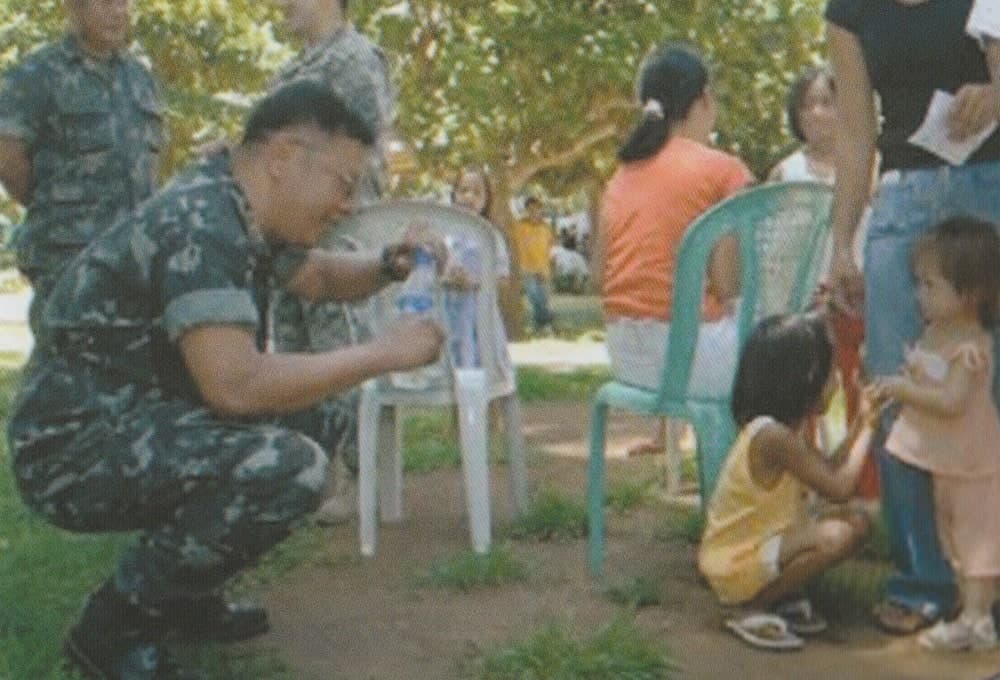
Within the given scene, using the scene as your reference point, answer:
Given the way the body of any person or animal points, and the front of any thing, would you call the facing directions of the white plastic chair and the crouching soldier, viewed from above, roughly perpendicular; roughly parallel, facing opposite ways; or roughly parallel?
roughly perpendicular

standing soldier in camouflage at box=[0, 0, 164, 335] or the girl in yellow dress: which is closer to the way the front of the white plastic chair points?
the girl in yellow dress

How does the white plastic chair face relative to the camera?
toward the camera

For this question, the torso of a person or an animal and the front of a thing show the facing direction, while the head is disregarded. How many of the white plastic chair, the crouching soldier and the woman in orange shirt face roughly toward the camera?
1

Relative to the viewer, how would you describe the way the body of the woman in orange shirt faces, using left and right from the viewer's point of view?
facing away from the viewer and to the right of the viewer

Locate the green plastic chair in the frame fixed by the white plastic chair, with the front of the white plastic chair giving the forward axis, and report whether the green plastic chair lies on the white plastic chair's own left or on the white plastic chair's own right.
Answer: on the white plastic chair's own left

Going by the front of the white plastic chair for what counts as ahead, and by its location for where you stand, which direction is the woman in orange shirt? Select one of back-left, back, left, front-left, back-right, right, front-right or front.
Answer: left

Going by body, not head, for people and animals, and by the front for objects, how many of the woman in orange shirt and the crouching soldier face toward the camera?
0

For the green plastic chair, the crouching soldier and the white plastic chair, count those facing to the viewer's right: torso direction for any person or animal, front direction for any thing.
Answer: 1

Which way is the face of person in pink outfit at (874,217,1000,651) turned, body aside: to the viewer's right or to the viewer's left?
to the viewer's left

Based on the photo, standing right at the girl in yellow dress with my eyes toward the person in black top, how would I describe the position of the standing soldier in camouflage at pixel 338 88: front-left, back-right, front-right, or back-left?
back-left

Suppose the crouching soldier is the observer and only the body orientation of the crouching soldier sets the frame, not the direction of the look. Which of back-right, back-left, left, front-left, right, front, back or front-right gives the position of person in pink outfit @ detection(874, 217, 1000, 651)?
front

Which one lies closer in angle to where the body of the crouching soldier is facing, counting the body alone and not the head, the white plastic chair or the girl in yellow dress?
the girl in yellow dress

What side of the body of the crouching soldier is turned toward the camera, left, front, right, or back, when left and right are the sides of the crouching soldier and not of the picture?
right

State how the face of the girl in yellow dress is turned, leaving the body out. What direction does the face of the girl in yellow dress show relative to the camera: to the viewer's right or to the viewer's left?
to the viewer's right

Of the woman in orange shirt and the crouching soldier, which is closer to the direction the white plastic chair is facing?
the crouching soldier
